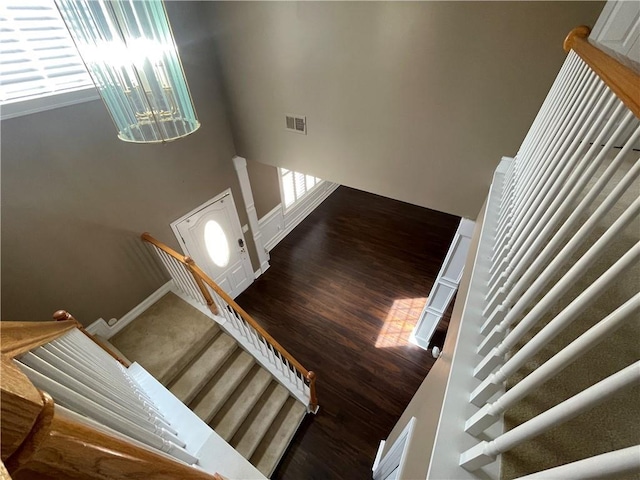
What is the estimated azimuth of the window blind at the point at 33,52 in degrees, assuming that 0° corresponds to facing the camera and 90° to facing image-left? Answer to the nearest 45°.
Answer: approximately 315°

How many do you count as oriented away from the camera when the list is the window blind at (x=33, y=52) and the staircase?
0
